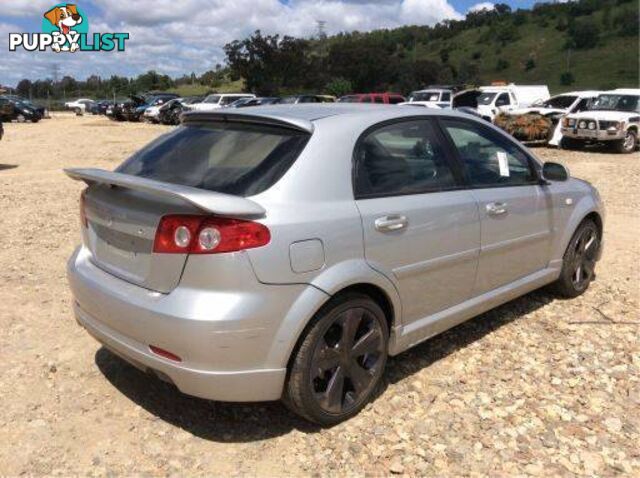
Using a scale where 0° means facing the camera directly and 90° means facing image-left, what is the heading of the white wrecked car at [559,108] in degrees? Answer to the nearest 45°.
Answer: approximately 45°

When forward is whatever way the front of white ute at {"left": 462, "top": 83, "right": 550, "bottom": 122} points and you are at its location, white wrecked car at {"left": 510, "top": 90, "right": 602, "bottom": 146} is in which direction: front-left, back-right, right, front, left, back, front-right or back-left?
left

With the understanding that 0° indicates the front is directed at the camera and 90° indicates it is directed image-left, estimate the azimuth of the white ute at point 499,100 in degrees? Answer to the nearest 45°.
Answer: approximately 45°

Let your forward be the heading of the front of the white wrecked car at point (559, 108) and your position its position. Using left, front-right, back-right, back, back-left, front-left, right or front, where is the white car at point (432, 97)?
right

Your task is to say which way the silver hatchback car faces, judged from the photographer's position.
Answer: facing away from the viewer and to the right of the viewer

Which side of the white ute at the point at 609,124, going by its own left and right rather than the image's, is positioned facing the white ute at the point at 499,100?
right

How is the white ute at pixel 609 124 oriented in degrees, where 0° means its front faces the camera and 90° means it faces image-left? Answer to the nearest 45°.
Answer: approximately 45°

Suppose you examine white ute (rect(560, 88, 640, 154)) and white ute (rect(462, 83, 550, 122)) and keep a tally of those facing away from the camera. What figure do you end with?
0

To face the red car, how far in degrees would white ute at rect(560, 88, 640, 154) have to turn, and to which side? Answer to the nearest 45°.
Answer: approximately 90° to its right
